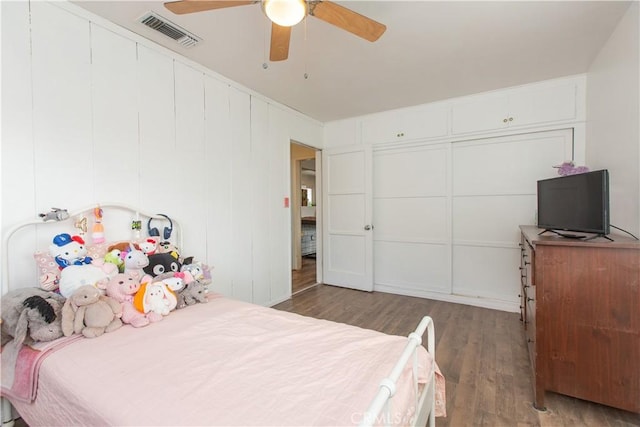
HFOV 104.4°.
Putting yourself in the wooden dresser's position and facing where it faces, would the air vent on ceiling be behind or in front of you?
in front

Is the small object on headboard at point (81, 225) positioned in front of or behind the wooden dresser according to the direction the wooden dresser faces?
in front

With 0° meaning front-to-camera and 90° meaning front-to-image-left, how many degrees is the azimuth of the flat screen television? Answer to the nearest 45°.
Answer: approximately 45°

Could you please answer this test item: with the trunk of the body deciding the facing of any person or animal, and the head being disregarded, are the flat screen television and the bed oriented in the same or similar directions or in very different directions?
very different directions

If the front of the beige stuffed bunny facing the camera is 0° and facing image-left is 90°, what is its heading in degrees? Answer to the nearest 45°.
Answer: approximately 315°

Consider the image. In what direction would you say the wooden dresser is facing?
to the viewer's left
